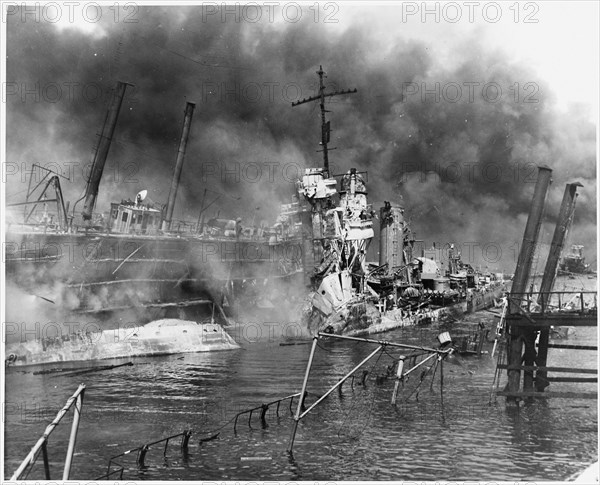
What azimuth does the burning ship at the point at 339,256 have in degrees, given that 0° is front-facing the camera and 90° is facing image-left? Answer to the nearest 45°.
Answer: approximately 45°

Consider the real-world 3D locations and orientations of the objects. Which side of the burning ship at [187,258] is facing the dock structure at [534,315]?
left

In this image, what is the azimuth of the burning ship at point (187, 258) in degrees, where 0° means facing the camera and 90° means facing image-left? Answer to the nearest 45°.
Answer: approximately 45°

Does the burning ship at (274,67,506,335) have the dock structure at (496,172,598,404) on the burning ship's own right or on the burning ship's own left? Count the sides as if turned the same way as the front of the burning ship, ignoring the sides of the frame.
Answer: on the burning ship's own left
